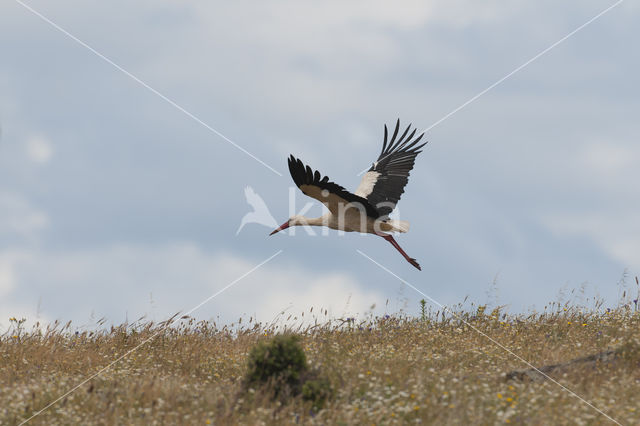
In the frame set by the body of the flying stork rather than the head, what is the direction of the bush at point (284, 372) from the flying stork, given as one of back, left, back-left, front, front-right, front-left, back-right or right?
left

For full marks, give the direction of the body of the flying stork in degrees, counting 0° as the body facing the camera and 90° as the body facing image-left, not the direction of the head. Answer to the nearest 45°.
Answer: approximately 90°
